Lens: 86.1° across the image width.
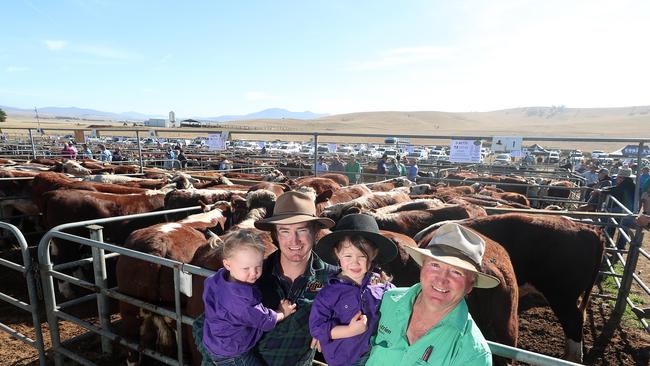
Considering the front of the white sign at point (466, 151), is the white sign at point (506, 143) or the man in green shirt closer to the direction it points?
the man in green shirt

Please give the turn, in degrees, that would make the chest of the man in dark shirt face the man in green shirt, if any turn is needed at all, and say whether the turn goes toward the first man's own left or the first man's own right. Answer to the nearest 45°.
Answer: approximately 45° to the first man's own left

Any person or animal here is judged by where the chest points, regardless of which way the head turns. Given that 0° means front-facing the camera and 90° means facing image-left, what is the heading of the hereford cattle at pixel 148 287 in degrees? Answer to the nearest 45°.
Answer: approximately 225°

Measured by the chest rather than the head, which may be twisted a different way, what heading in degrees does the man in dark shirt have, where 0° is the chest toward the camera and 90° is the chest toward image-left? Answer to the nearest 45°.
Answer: approximately 0°

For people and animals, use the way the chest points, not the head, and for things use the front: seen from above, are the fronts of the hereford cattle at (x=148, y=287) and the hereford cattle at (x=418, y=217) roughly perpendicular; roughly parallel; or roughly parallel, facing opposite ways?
roughly perpendicular

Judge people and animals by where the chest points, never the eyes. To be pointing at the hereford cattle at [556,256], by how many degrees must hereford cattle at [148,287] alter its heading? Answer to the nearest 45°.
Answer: approximately 45° to its right

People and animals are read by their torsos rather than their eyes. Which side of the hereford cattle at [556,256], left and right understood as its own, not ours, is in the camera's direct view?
left

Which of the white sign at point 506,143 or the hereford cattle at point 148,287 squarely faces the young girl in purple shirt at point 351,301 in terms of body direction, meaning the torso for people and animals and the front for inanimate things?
the white sign
